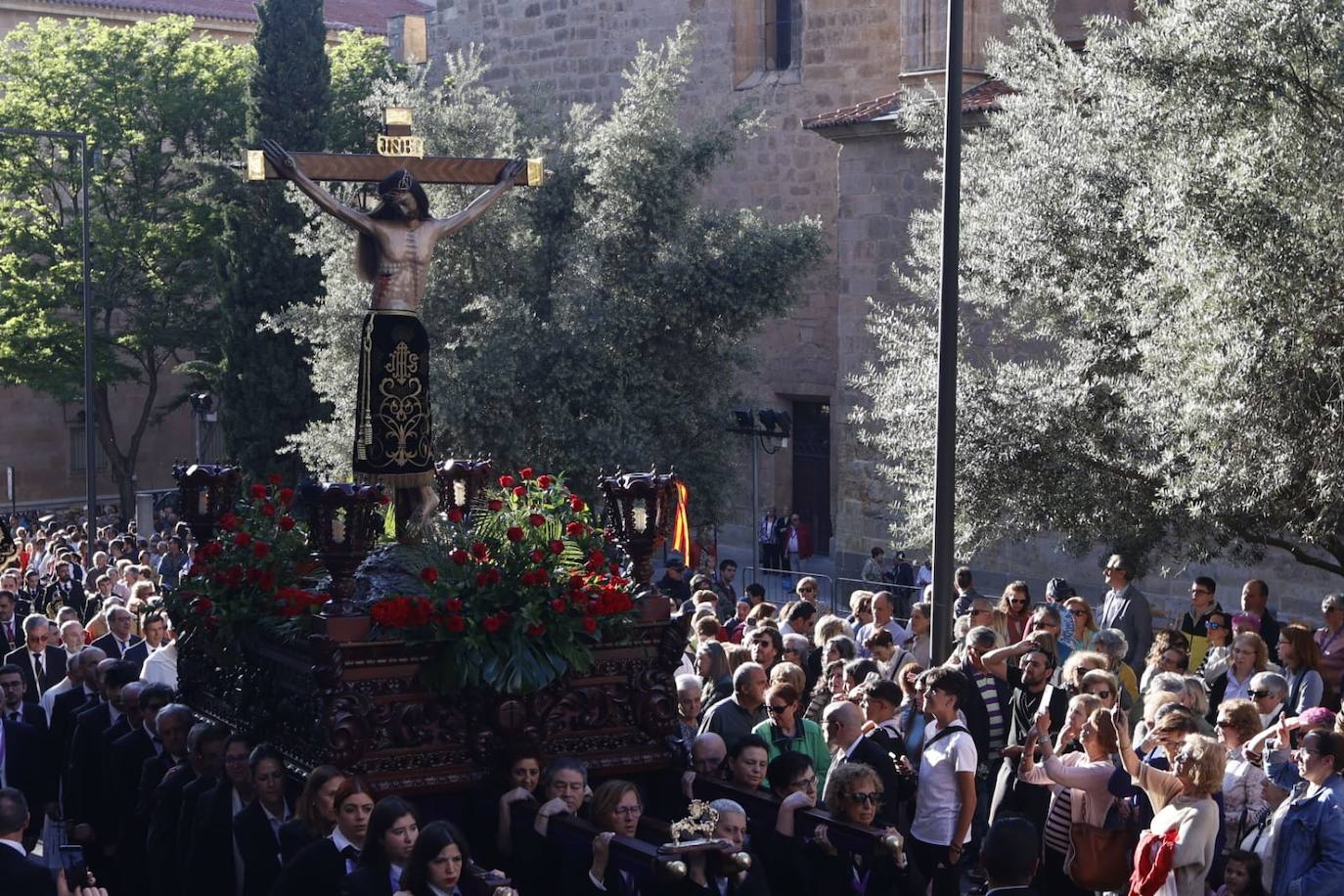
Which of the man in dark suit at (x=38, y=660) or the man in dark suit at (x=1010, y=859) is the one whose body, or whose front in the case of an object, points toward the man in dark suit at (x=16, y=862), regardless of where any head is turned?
the man in dark suit at (x=38, y=660)

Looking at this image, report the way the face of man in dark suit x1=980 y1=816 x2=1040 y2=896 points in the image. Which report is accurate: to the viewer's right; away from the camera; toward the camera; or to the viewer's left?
away from the camera

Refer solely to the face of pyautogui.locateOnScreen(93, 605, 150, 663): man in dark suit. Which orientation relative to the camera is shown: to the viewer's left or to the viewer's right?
to the viewer's right

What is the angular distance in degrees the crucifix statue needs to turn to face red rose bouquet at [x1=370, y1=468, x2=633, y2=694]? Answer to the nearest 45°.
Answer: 0° — it already faces it

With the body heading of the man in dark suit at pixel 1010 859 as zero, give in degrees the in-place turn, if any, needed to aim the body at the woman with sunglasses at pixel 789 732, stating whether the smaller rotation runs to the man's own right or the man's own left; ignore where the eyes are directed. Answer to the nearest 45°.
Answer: approximately 45° to the man's own left

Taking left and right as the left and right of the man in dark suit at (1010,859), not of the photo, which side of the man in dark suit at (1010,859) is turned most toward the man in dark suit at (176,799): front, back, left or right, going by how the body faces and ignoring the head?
left

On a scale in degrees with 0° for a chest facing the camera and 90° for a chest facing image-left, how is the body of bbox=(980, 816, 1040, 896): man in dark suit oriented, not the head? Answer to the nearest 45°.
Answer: approximately 180°
